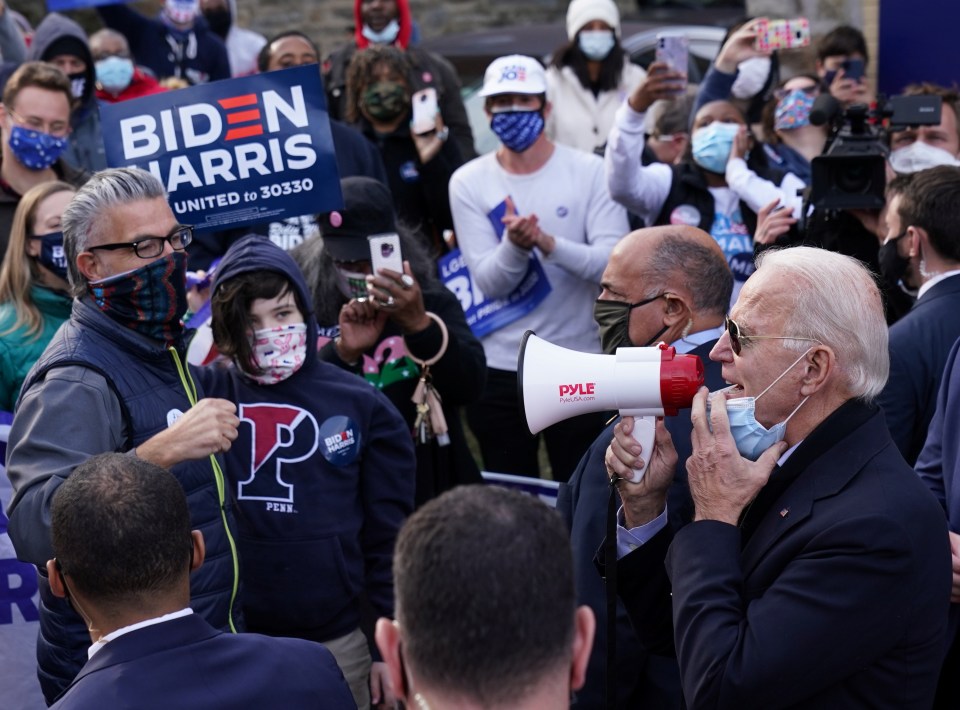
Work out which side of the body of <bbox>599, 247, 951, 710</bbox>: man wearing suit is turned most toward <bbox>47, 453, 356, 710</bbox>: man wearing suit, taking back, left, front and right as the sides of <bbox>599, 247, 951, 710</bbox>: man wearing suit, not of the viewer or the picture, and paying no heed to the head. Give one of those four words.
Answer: front

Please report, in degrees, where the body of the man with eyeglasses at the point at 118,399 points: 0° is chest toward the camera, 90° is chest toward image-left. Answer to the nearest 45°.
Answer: approximately 315°

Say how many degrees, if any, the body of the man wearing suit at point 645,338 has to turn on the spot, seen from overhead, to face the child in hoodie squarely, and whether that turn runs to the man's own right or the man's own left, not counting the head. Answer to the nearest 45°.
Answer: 0° — they already face them

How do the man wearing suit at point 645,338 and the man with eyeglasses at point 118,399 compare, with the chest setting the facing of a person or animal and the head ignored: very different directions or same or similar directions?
very different directions

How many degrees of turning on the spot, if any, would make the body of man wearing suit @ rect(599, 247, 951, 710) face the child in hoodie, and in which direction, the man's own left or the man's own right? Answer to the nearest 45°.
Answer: approximately 45° to the man's own right

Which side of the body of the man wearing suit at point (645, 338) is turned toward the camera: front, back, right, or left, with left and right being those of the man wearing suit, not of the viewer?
left

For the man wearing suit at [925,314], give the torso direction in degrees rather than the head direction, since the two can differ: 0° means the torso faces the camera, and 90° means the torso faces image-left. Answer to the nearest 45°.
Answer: approximately 135°

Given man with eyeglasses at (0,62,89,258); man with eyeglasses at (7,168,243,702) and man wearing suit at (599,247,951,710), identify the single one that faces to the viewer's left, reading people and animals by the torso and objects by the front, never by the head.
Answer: the man wearing suit

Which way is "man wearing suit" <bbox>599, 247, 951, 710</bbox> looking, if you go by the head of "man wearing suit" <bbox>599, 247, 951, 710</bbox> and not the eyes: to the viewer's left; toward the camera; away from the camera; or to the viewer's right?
to the viewer's left

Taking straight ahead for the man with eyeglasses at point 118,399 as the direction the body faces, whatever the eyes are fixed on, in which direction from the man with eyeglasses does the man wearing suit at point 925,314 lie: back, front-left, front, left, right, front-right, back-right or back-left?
front-left

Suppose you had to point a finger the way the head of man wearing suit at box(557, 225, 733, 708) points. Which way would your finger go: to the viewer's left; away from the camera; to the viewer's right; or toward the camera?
to the viewer's left

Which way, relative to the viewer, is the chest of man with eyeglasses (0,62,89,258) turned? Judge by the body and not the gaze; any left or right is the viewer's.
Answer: facing the viewer and to the right of the viewer

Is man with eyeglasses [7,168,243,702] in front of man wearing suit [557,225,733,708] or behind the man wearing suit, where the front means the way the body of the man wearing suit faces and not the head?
in front
